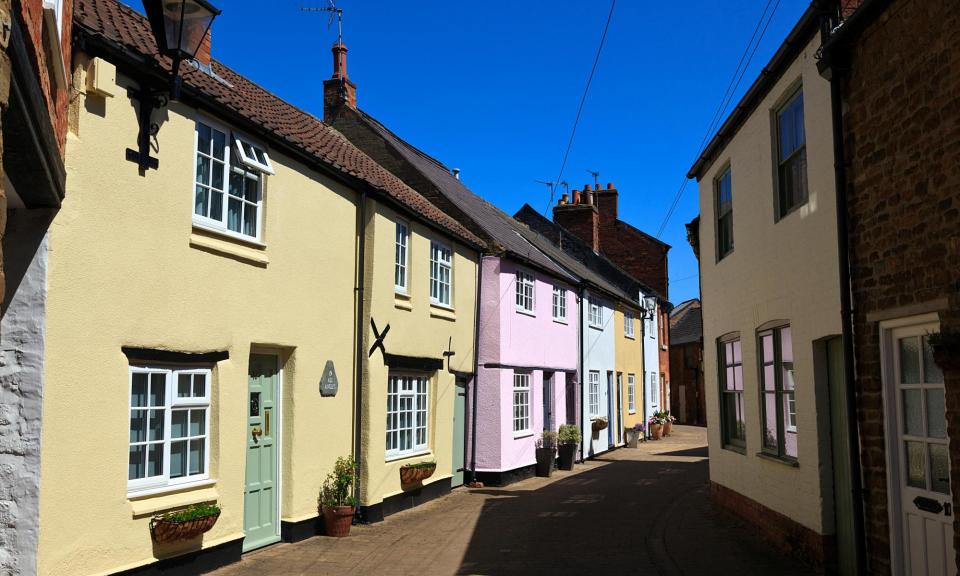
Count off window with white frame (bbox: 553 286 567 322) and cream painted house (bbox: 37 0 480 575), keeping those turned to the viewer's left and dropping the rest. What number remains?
0

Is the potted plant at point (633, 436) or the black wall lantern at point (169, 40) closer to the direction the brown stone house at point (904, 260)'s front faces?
the black wall lantern

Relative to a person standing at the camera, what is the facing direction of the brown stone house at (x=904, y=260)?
facing the viewer and to the left of the viewer

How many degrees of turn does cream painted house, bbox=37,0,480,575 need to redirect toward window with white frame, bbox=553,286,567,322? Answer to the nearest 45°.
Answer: approximately 90° to its left

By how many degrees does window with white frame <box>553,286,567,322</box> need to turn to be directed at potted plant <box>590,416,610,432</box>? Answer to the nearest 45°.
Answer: approximately 135° to its left

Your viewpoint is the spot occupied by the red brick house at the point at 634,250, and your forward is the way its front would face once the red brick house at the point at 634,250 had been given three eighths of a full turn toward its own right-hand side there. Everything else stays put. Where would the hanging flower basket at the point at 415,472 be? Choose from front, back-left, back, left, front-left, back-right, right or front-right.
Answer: left

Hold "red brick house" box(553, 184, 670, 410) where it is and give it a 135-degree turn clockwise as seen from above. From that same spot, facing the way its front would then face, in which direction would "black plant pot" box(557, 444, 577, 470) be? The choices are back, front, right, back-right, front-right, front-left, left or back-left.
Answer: left

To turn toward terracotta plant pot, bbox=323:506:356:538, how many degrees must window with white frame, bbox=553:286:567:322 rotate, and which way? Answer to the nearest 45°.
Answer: approximately 45° to its right

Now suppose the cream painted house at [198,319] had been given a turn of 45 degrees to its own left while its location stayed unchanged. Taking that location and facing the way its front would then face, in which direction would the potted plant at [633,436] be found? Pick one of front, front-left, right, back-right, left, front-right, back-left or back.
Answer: front-left

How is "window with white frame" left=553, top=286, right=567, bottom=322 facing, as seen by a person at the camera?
facing the viewer and to the right of the viewer

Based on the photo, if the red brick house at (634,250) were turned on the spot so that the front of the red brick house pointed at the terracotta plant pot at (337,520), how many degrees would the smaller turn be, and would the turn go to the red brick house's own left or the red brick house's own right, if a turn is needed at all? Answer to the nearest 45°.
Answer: approximately 45° to the red brick house's own right

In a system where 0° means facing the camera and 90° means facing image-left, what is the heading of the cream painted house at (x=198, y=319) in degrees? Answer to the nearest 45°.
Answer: approximately 315°

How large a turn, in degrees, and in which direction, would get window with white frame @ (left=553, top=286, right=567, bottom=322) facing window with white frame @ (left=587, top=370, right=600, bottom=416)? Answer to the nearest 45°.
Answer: approximately 135° to its left

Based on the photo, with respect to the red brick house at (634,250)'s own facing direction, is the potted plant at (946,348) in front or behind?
in front

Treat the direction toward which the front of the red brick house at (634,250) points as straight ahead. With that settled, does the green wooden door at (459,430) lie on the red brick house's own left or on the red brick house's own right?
on the red brick house's own right
